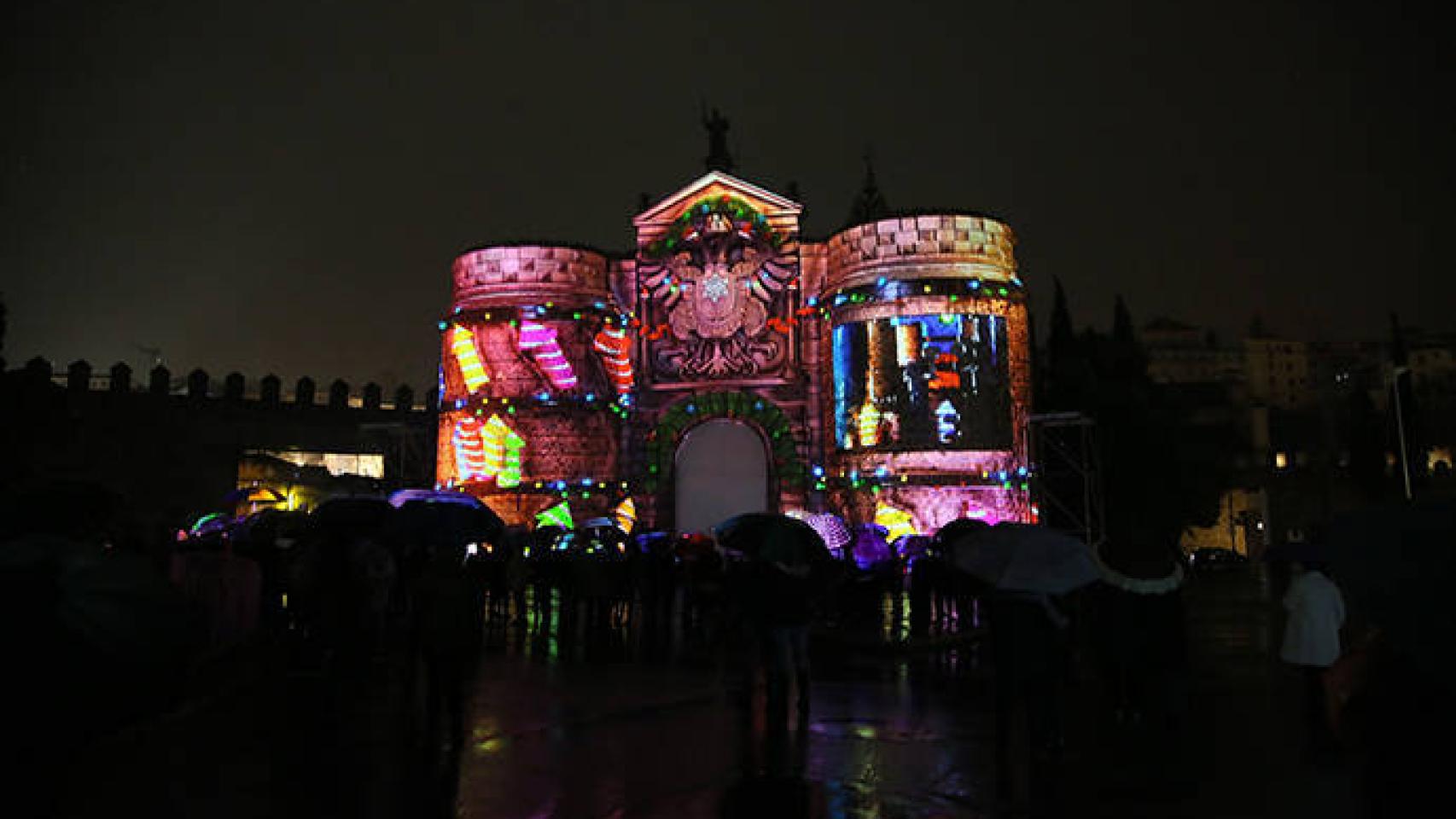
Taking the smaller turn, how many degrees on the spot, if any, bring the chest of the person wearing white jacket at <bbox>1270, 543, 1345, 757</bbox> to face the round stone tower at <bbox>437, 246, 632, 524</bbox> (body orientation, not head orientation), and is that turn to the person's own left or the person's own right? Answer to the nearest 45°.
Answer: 0° — they already face it

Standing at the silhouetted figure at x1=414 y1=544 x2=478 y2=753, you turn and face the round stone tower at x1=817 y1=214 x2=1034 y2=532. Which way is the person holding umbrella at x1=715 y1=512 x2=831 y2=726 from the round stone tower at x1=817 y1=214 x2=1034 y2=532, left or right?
right

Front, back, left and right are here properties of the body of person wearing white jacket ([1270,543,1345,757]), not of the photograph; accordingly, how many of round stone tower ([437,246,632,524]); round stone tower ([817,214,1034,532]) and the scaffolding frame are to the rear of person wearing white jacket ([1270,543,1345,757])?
0

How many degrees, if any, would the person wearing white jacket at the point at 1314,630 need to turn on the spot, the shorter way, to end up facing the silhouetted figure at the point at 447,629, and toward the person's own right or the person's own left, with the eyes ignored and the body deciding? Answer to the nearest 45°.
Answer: approximately 90° to the person's own left

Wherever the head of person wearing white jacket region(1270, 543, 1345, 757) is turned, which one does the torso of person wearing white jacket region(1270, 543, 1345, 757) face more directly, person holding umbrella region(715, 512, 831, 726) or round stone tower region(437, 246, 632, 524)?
the round stone tower

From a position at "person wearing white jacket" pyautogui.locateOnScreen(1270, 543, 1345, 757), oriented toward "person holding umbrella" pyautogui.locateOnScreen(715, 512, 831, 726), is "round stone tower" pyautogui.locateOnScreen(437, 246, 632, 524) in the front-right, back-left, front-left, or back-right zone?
front-right

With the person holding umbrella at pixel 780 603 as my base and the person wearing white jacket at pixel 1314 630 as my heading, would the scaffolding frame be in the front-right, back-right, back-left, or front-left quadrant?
front-left

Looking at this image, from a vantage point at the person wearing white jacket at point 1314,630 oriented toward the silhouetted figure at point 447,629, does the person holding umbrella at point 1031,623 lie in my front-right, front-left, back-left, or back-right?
front-left

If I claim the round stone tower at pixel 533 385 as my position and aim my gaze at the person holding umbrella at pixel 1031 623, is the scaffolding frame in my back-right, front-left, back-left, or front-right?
front-left

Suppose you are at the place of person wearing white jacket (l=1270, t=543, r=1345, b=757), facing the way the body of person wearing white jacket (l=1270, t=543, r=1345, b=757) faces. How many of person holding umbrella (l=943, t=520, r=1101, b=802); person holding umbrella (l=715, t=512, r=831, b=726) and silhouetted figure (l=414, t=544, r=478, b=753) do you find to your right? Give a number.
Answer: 0

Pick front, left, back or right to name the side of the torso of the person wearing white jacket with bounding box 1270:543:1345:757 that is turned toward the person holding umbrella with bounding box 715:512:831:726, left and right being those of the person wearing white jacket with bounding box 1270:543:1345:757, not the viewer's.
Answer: left

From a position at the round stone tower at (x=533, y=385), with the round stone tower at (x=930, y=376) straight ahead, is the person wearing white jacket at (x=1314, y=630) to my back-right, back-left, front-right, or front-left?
front-right

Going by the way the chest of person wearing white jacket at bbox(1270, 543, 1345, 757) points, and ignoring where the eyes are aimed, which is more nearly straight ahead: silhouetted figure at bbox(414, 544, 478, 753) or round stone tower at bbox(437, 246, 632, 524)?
the round stone tower

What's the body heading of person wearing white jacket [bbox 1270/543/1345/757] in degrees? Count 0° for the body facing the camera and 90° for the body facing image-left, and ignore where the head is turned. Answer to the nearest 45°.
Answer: approximately 135°

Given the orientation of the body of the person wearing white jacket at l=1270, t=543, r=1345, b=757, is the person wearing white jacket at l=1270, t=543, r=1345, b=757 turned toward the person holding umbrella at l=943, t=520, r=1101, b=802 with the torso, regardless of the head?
no

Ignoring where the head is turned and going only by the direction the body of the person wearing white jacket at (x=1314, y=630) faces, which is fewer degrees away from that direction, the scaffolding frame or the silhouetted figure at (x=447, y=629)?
the scaffolding frame

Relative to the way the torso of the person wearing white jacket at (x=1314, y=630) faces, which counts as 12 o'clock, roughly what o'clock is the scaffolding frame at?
The scaffolding frame is roughly at 1 o'clock from the person wearing white jacket.
